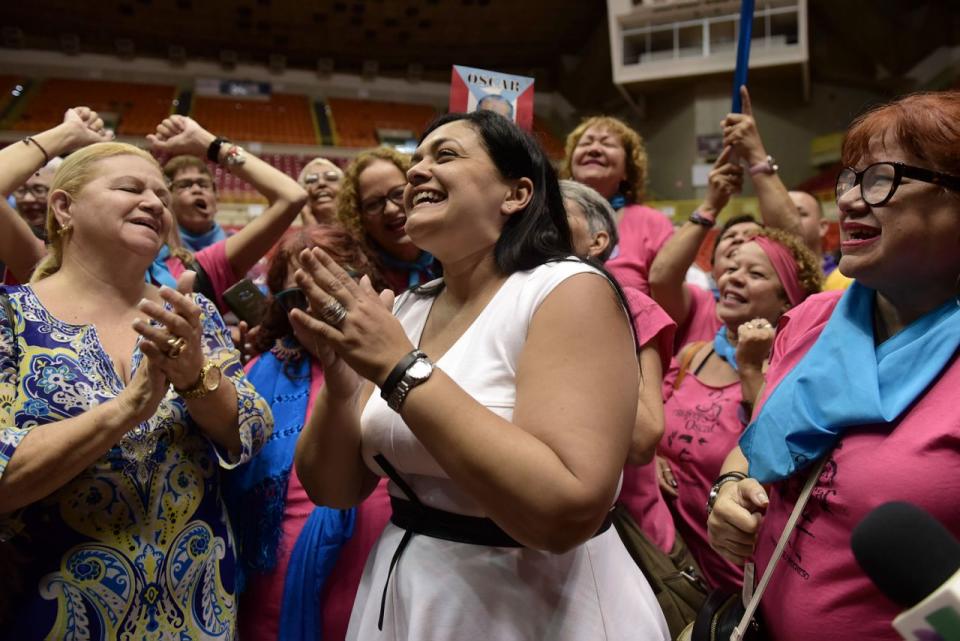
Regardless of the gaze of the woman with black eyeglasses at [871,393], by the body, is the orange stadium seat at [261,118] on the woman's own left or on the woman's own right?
on the woman's own right

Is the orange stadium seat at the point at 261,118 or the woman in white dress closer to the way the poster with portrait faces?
the woman in white dress

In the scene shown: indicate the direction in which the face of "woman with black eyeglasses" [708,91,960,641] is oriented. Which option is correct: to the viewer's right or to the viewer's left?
to the viewer's left

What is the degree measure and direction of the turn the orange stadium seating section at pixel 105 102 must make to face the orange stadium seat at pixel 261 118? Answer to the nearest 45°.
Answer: approximately 90° to its left

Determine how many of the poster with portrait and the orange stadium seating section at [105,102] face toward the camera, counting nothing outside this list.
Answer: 2

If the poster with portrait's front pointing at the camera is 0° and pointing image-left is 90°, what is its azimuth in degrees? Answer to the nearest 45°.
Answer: approximately 0°

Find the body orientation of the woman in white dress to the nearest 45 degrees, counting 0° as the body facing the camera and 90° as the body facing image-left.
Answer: approximately 45°
